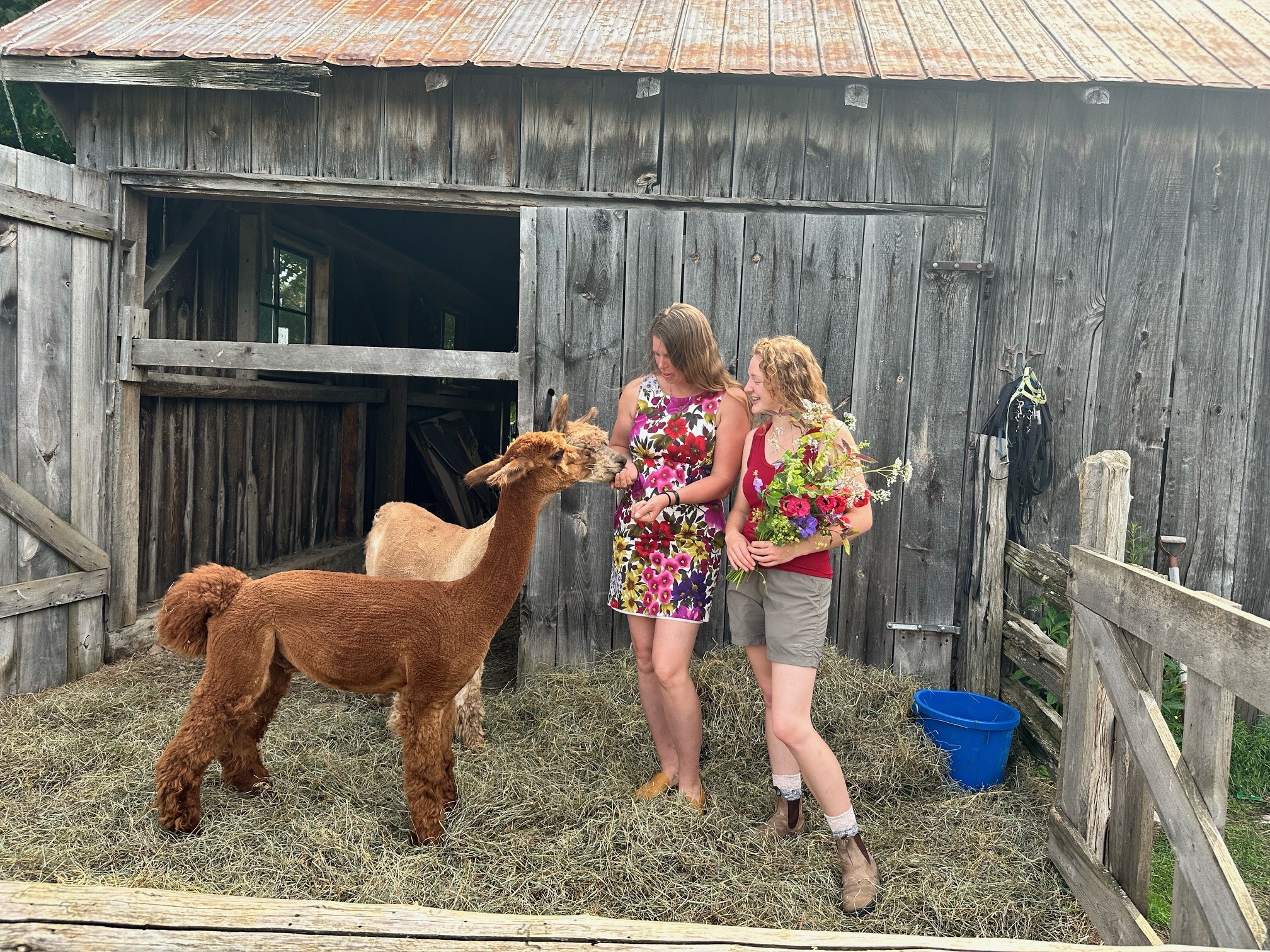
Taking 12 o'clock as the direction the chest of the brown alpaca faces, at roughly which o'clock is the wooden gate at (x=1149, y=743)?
The wooden gate is roughly at 1 o'clock from the brown alpaca.

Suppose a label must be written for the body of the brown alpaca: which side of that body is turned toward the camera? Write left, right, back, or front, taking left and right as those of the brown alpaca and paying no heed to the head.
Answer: right

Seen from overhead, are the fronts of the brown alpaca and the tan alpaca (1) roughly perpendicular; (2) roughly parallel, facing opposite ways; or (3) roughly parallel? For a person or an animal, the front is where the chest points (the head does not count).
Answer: roughly parallel

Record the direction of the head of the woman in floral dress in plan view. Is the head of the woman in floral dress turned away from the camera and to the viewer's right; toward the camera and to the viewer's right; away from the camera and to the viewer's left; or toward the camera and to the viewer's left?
toward the camera and to the viewer's left

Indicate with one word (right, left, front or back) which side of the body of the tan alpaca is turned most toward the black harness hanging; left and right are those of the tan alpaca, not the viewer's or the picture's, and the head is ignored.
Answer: front

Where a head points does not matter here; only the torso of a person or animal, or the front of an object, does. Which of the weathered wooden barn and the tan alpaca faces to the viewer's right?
the tan alpaca

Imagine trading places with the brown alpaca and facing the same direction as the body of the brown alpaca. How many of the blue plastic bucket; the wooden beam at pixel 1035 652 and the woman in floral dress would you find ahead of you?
3

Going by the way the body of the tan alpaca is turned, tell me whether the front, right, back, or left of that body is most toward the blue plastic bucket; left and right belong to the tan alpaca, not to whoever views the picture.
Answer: front

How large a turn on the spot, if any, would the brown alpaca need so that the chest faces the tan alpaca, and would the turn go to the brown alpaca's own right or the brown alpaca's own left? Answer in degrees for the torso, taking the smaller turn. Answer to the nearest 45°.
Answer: approximately 90° to the brown alpaca's own left

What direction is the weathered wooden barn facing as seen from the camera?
toward the camera

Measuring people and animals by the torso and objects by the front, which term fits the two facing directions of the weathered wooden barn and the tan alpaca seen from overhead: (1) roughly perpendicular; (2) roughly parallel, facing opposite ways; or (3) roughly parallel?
roughly perpendicular

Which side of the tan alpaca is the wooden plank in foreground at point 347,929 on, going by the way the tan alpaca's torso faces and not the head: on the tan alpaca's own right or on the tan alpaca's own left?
on the tan alpaca's own right

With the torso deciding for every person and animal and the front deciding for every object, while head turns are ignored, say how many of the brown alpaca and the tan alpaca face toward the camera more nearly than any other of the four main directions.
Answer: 0

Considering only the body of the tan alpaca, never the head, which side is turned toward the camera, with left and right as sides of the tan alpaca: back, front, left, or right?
right

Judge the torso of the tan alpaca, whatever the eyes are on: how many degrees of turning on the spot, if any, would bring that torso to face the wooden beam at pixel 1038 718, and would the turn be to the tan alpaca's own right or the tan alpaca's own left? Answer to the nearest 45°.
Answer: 0° — it already faces it
